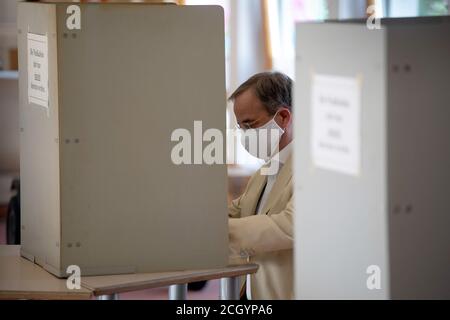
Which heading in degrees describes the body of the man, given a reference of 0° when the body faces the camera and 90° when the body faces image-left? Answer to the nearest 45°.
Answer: approximately 45°

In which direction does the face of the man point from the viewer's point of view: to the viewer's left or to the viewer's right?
to the viewer's left

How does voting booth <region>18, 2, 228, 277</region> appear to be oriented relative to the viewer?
to the viewer's right

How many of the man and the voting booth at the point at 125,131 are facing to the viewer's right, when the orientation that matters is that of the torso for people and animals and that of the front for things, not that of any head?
1

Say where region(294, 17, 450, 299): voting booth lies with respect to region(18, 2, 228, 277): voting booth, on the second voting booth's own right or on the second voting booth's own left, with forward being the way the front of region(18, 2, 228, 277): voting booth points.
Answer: on the second voting booth's own right

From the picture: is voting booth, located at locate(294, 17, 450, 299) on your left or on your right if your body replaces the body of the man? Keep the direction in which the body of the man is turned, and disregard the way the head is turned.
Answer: on your left
